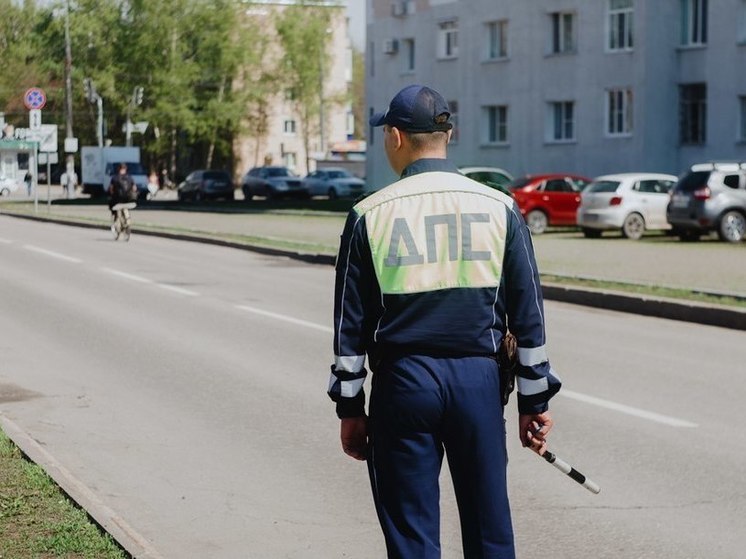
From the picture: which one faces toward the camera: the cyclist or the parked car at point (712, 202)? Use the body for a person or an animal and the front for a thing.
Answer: the cyclist

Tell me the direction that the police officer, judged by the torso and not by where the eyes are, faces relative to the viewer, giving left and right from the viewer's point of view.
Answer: facing away from the viewer

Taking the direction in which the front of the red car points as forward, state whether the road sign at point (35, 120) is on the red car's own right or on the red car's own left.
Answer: on the red car's own left

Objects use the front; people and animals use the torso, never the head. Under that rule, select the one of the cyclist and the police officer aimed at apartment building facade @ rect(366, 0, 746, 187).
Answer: the police officer

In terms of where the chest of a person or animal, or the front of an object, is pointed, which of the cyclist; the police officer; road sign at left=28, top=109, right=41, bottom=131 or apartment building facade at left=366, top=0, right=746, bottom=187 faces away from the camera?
the police officer

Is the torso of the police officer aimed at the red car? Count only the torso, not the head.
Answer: yes

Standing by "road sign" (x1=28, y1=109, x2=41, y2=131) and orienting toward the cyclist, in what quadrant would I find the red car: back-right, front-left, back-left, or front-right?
front-left

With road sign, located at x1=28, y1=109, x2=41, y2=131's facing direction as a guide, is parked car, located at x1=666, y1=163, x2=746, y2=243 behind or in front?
in front

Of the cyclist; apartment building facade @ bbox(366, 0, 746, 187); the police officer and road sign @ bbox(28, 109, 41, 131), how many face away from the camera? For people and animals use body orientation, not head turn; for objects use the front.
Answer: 1

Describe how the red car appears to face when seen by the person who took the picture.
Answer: facing away from the viewer and to the right of the viewer

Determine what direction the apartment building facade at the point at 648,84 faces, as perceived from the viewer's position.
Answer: facing the viewer and to the left of the viewer

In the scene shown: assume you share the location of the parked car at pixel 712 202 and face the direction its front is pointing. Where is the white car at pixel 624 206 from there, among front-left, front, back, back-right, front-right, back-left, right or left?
left

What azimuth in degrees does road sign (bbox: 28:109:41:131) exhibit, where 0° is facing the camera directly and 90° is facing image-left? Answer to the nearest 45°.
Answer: approximately 0°

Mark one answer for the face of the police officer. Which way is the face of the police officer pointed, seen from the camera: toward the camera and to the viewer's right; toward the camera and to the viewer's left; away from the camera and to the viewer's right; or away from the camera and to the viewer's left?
away from the camera and to the viewer's left

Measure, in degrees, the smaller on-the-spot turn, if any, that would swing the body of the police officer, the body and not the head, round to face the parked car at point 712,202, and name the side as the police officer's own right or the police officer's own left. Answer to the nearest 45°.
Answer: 0° — they already face it

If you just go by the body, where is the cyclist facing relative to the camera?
toward the camera

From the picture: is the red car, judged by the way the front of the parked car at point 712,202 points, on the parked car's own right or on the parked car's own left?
on the parked car's own left

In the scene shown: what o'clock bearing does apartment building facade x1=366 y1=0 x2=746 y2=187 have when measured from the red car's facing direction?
The apartment building facade is roughly at 11 o'clock from the red car.

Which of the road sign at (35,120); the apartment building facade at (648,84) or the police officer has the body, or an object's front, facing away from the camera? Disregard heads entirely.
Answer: the police officer

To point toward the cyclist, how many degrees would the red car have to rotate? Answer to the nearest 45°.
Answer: approximately 180°
